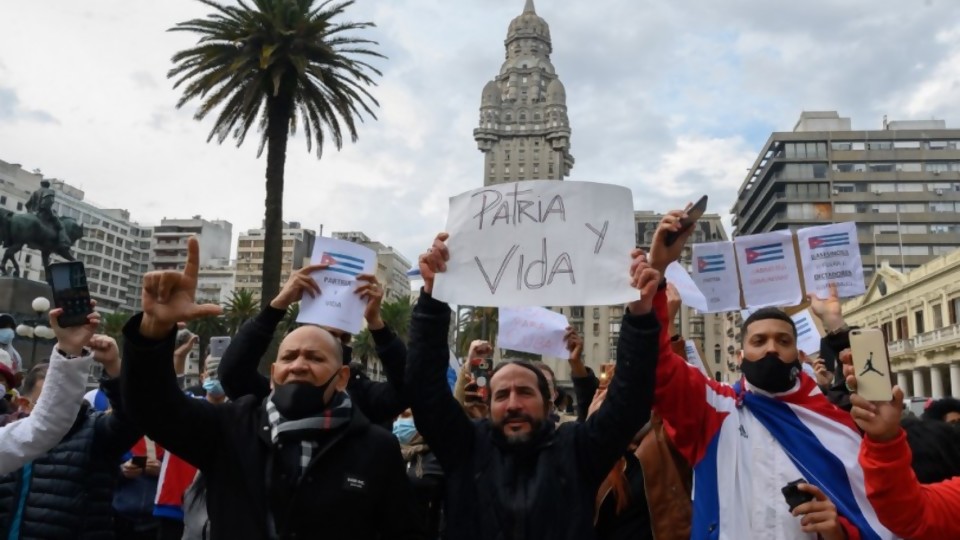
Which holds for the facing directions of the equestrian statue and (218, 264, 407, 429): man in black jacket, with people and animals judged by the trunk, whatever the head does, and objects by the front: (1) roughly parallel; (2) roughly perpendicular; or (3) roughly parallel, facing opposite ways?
roughly perpendicular

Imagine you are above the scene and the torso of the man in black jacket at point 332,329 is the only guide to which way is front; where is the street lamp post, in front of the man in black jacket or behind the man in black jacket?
behind

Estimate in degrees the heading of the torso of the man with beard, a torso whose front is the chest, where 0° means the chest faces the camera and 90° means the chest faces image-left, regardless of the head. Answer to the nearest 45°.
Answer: approximately 0°

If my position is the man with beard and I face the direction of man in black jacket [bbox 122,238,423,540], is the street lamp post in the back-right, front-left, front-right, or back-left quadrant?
front-right

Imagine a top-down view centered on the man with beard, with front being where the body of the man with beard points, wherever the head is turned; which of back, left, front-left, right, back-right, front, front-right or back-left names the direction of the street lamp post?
back-right

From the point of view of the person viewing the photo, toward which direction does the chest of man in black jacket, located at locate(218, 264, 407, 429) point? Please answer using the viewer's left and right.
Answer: facing the viewer

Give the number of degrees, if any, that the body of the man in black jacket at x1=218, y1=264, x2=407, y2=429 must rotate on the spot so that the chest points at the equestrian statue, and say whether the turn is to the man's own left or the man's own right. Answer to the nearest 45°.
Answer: approximately 135° to the man's own right

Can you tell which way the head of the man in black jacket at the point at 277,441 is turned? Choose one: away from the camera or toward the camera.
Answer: toward the camera

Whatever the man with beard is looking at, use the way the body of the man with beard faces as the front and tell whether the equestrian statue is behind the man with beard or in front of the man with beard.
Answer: behind
